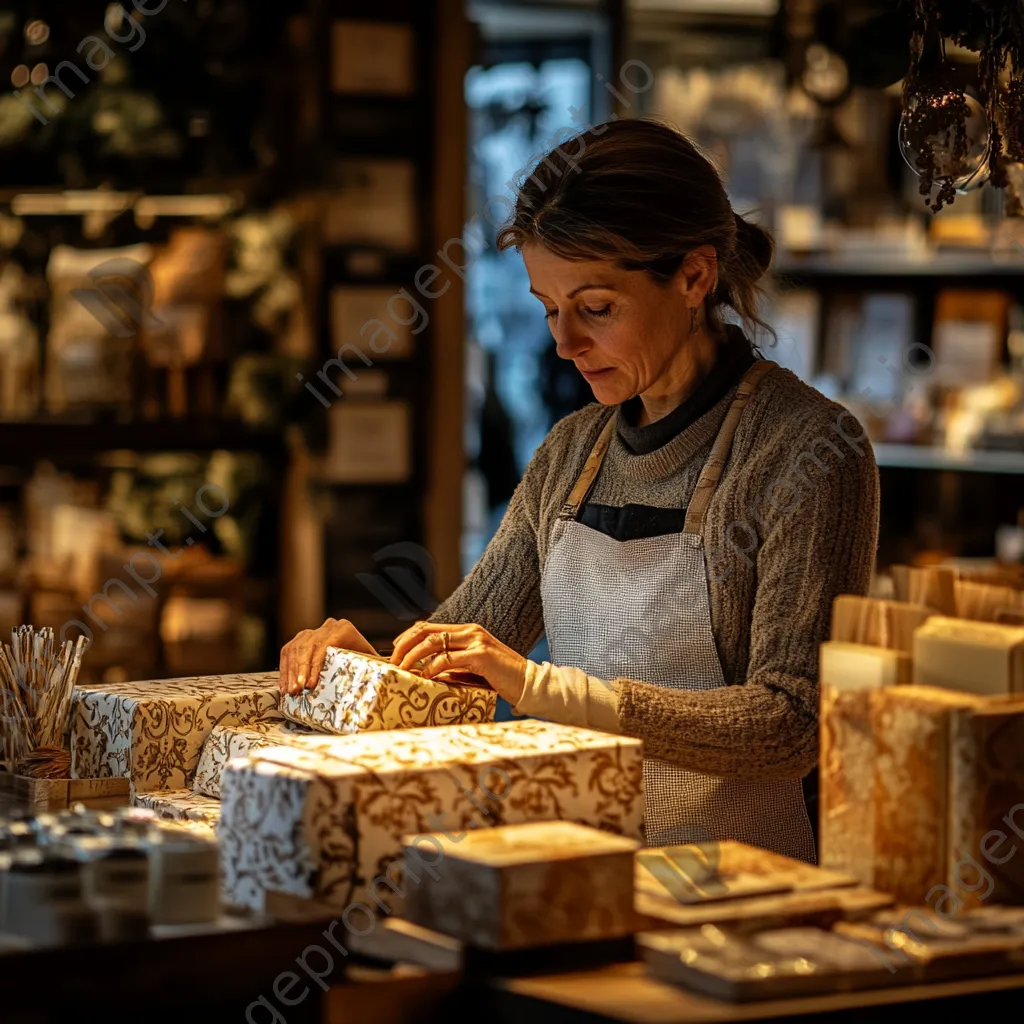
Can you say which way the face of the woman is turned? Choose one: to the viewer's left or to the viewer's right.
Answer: to the viewer's left

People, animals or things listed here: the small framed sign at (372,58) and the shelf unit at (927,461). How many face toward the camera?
2

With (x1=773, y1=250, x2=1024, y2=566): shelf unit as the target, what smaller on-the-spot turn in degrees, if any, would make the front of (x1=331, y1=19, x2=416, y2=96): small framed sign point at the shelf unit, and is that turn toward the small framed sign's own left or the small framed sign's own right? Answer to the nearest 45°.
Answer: approximately 90° to the small framed sign's own left

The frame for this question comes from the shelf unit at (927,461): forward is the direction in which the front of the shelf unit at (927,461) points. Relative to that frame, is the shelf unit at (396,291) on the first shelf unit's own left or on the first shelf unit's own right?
on the first shelf unit's own right

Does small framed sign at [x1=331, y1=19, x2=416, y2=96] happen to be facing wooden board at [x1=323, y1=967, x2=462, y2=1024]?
yes

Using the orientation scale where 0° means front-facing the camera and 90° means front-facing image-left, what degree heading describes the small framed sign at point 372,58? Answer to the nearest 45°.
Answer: approximately 0°

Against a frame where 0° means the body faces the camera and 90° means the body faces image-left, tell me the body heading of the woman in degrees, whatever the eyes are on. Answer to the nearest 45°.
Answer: approximately 45°

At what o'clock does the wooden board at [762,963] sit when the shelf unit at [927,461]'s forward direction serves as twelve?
The wooden board is roughly at 12 o'clock from the shelf unit.
